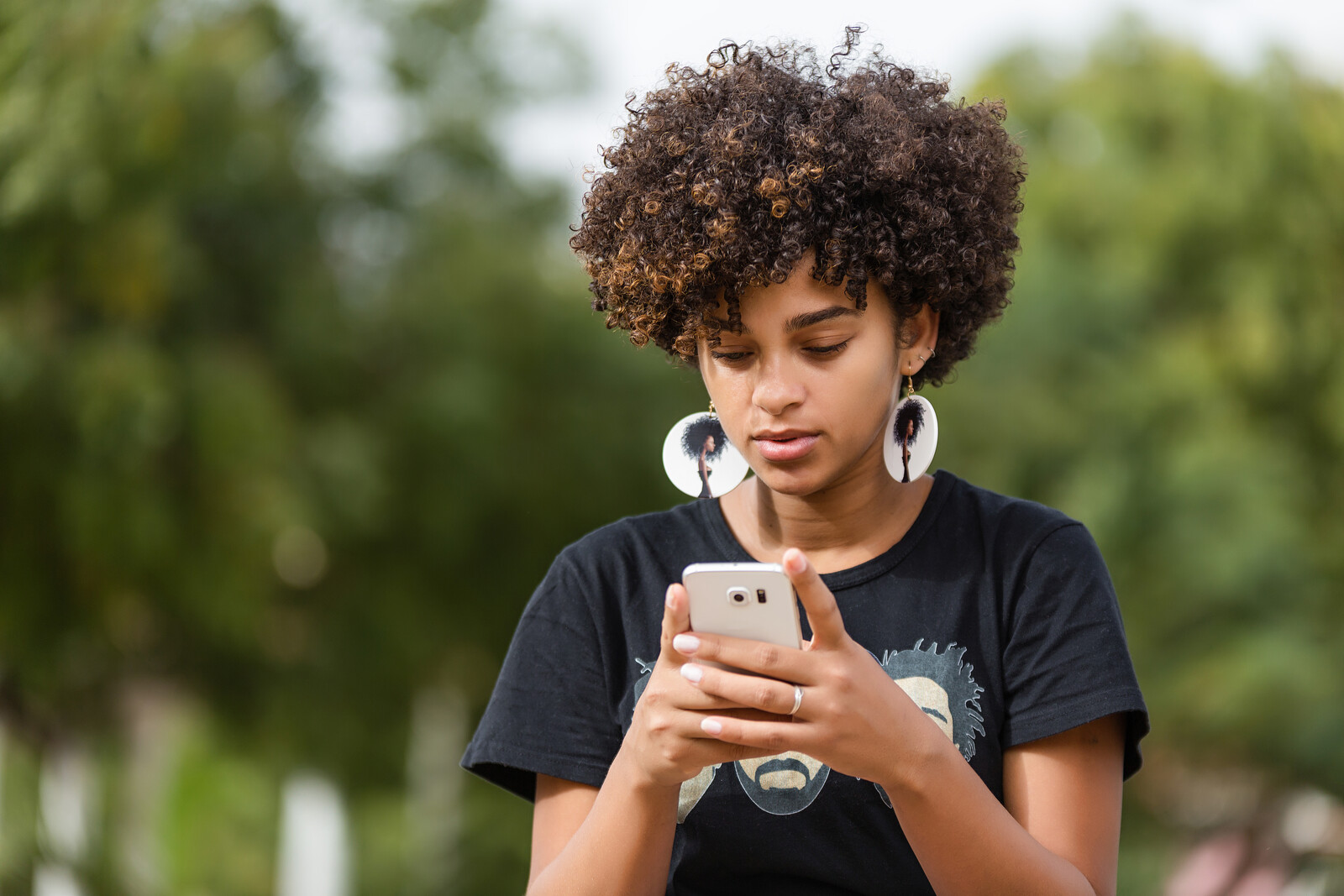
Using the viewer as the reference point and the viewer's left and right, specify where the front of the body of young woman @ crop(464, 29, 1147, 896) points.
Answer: facing the viewer
